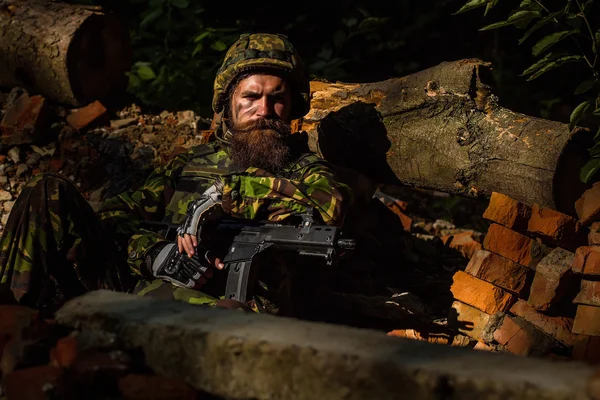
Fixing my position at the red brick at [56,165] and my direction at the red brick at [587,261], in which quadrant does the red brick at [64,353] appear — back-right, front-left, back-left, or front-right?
front-right

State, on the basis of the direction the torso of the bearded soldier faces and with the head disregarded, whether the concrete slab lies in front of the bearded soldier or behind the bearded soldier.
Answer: in front

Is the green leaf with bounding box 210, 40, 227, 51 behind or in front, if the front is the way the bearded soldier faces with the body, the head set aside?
behind

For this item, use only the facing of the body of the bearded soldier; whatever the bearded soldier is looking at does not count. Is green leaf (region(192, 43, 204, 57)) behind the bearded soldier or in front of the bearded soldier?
behind

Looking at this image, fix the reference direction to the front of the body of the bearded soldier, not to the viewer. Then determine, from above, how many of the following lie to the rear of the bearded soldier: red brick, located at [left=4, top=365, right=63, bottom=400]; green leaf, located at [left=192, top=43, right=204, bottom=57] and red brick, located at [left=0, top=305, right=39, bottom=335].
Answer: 1

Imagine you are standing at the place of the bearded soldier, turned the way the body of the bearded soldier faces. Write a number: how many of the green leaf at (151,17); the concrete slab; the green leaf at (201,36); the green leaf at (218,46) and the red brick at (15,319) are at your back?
3

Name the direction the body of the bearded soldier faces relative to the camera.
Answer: toward the camera

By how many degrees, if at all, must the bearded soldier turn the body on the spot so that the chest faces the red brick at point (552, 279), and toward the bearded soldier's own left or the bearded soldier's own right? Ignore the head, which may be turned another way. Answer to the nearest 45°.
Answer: approximately 90° to the bearded soldier's own left

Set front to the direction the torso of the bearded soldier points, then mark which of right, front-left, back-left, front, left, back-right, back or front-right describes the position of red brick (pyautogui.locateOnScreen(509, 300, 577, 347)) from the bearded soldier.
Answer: left

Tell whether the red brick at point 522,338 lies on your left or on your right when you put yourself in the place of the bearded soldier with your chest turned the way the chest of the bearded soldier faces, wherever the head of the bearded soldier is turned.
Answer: on your left

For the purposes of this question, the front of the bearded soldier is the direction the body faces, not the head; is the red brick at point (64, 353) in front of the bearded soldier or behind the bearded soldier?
in front

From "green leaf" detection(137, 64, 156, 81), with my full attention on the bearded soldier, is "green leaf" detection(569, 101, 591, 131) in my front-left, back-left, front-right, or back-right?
front-left

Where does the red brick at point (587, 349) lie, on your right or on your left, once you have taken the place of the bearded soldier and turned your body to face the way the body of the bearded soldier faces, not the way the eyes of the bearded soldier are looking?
on your left

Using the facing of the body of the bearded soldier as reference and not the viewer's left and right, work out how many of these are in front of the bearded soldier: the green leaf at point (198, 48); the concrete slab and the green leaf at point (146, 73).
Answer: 1

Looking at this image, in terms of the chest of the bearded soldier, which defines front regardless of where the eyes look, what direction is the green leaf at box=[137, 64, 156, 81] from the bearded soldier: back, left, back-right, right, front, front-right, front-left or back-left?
back

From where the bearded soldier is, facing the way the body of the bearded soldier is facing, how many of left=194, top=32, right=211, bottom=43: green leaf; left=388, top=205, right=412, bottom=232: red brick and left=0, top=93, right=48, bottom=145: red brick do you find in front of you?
0

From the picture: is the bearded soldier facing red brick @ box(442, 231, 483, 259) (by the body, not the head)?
no

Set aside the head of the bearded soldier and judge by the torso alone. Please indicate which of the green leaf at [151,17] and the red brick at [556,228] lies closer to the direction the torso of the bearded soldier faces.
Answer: the red brick

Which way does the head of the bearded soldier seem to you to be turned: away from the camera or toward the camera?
toward the camera

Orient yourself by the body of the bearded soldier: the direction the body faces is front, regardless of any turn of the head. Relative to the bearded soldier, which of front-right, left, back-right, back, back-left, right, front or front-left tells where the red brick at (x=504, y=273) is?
left
